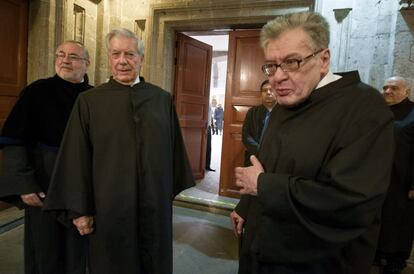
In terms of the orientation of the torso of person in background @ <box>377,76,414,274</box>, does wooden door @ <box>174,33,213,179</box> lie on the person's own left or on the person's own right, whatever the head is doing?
on the person's own right

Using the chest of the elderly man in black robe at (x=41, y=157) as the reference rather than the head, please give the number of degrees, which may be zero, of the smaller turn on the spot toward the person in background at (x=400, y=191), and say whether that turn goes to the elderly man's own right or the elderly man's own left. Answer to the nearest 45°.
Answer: approximately 45° to the elderly man's own left

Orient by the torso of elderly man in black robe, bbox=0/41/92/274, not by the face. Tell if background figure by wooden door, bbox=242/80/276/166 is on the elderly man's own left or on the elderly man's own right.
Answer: on the elderly man's own left

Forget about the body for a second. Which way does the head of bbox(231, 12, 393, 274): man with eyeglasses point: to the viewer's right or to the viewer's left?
to the viewer's left

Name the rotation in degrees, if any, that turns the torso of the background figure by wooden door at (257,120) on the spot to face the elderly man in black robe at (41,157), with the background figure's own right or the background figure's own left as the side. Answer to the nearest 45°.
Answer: approximately 90° to the background figure's own right

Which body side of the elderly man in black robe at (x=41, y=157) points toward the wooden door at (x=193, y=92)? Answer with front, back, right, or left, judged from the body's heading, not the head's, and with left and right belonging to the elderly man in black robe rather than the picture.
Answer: left

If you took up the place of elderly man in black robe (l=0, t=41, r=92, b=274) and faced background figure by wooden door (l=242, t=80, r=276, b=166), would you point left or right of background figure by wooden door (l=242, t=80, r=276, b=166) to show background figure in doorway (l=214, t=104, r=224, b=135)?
left

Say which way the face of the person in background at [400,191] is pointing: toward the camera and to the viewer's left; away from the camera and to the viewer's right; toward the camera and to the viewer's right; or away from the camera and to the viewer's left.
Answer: toward the camera and to the viewer's left
